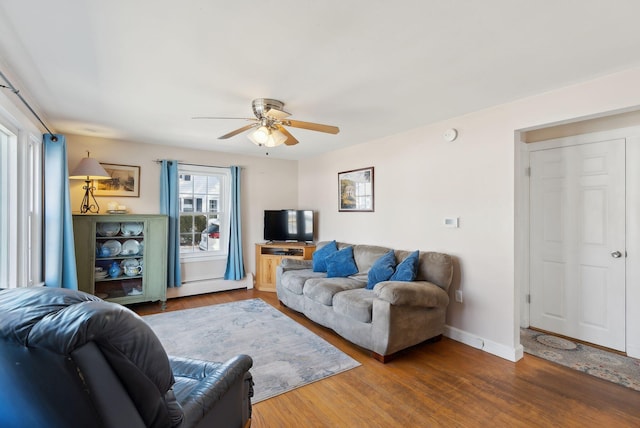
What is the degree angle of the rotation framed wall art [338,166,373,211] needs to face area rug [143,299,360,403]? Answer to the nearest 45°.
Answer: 0° — it already faces it

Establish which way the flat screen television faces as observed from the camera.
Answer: facing the viewer

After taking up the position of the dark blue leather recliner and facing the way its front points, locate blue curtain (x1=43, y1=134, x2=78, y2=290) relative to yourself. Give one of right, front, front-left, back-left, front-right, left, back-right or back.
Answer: front-left

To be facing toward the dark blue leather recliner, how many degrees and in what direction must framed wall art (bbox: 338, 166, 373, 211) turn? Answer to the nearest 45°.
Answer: approximately 45° to its left

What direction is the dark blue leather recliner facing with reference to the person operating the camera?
facing away from the viewer and to the right of the viewer

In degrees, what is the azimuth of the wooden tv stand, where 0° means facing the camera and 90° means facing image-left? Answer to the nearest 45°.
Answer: approximately 0°

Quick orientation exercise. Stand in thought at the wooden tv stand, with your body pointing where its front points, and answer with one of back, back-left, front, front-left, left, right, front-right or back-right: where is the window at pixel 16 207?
front-right

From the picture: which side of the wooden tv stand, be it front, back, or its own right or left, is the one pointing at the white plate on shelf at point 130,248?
right

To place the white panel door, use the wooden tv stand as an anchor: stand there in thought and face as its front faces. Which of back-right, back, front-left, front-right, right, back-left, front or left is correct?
front-left

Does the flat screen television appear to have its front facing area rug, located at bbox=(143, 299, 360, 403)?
yes

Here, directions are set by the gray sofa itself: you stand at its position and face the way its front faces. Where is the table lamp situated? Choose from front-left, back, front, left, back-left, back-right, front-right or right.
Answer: front-right

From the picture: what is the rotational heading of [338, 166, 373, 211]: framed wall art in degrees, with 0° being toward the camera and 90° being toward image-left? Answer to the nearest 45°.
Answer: approximately 45°

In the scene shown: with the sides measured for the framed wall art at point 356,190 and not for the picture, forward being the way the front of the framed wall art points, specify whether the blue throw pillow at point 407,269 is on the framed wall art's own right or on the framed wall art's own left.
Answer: on the framed wall art's own left

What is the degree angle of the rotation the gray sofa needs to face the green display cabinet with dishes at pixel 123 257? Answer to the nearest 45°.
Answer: approximately 45° to its right

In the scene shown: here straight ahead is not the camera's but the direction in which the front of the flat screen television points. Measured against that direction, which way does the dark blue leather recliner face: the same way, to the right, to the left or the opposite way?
the opposite way
